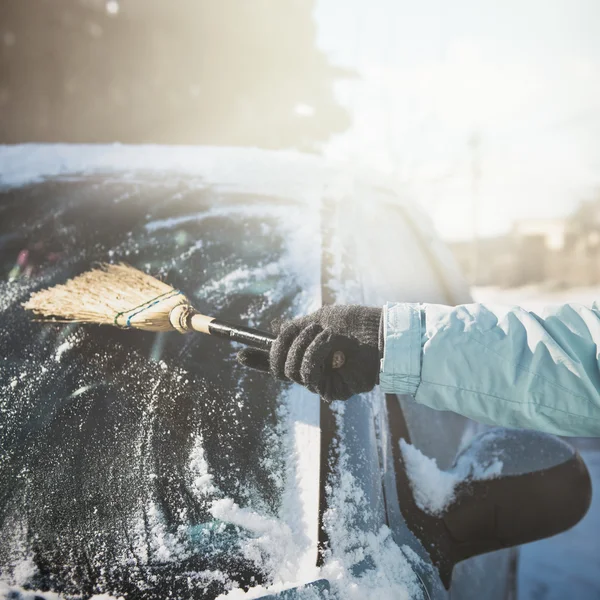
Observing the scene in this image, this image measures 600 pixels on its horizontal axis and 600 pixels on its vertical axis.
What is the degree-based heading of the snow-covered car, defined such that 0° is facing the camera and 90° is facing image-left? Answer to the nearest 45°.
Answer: approximately 45°

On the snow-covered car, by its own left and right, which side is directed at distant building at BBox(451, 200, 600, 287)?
back
